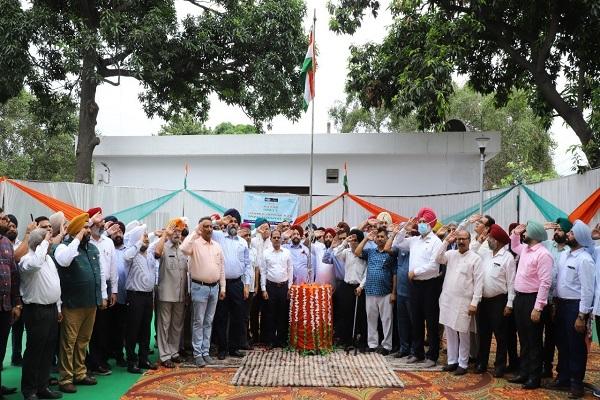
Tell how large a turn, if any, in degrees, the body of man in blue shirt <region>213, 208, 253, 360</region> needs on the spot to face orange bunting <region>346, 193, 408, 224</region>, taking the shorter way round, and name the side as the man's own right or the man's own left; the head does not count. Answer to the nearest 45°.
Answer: approximately 135° to the man's own left

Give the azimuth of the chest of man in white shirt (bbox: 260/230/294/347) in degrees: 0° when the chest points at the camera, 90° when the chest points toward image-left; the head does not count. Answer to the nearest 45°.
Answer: approximately 0°

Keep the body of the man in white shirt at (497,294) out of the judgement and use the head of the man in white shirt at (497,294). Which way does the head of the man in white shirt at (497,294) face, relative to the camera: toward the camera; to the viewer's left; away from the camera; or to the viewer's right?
to the viewer's left

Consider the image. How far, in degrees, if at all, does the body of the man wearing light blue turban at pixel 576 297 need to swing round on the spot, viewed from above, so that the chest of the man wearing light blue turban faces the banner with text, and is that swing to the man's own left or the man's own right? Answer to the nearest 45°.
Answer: approximately 90° to the man's own right

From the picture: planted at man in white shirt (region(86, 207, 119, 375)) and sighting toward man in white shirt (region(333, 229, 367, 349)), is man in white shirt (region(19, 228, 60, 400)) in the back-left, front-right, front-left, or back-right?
back-right

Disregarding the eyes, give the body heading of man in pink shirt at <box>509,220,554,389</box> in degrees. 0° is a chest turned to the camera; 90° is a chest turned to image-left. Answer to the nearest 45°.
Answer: approximately 45°

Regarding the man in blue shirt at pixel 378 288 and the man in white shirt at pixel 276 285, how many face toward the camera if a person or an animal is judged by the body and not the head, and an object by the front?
2

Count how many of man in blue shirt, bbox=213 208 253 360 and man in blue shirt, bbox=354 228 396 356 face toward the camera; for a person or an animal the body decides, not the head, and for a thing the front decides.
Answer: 2

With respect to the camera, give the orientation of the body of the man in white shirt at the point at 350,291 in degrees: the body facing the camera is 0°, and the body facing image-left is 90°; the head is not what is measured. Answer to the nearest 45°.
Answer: approximately 45°

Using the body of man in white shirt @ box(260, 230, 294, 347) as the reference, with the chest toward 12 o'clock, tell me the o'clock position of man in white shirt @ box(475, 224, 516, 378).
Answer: man in white shirt @ box(475, 224, 516, 378) is roughly at 10 o'clock from man in white shirt @ box(260, 230, 294, 347).
